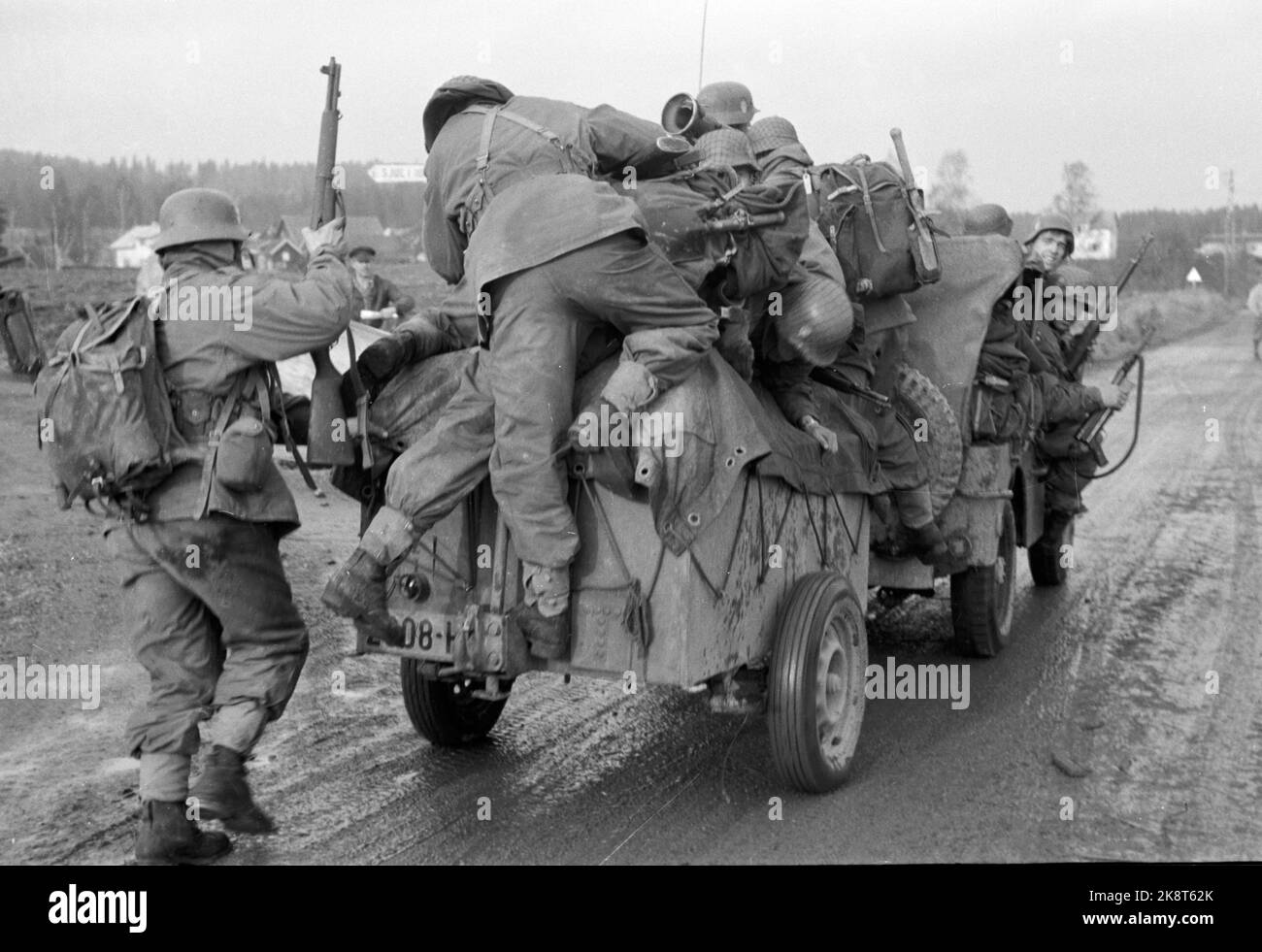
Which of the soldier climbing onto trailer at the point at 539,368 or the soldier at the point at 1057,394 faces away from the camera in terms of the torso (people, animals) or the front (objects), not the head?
the soldier climbing onto trailer

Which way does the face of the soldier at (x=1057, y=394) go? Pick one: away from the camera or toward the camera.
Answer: toward the camera

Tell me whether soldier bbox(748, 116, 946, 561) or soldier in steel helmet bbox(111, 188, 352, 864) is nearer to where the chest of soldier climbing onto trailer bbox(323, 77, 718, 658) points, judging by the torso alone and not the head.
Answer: the soldier

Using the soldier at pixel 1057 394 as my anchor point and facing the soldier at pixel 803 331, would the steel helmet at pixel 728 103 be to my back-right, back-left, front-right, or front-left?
front-right

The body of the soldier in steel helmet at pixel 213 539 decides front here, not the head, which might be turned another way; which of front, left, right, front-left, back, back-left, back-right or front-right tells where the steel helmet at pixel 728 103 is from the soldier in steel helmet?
front

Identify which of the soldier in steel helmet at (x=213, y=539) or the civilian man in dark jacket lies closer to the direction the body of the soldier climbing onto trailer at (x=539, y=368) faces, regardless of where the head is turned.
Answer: the civilian man in dark jacket

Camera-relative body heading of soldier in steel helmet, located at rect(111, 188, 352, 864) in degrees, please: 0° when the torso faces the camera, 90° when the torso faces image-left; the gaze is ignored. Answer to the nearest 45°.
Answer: approximately 225°

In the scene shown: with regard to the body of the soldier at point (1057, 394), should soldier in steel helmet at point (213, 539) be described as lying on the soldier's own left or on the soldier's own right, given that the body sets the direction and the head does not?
on the soldier's own right

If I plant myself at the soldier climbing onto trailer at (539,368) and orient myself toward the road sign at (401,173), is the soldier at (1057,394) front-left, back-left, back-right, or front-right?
front-right
